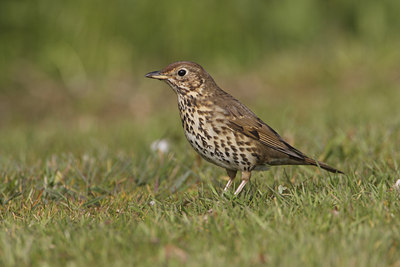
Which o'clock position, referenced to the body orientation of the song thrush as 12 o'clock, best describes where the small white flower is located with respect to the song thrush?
The small white flower is roughly at 2 o'clock from the song thrush.

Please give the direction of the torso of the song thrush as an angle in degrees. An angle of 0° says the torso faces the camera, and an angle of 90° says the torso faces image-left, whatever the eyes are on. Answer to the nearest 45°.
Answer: approximately 90°
